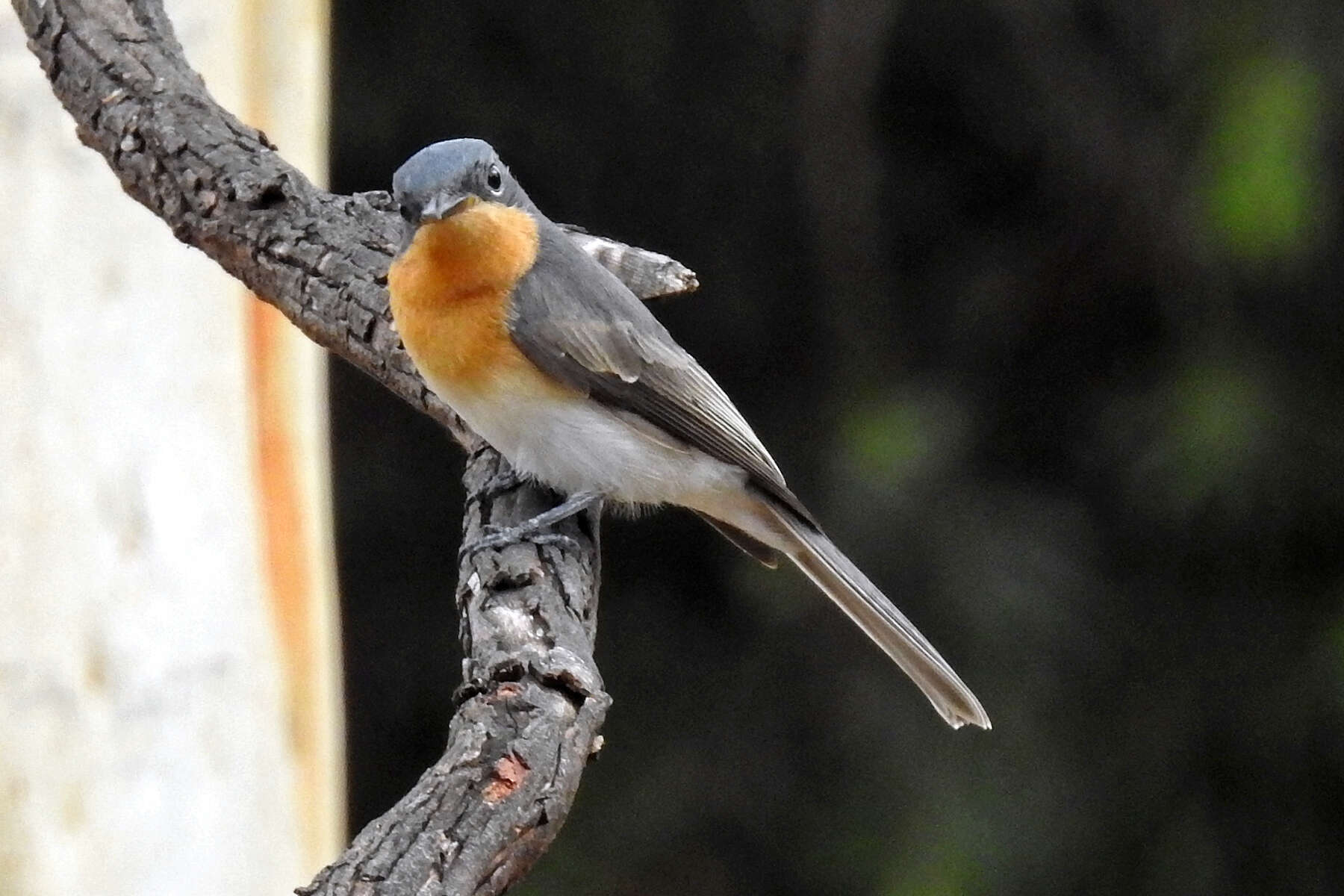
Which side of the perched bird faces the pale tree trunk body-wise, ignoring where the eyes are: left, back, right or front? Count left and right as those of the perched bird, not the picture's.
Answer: right

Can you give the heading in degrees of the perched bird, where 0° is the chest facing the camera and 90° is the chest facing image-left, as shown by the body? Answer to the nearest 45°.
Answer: approximately 45°
